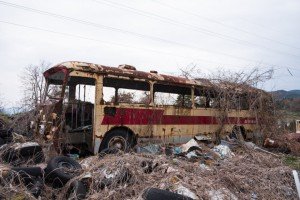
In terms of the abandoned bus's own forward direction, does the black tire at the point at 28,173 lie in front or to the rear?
in front

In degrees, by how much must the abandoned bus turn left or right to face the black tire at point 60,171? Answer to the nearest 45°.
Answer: approximately 45° to its left

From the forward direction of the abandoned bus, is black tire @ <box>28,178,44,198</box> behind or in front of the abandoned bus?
in front

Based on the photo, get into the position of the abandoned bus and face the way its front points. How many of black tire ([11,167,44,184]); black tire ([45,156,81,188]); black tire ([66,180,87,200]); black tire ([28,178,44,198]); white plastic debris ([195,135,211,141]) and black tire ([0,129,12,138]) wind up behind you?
1

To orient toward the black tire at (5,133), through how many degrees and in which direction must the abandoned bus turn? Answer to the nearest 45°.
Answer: approximately 45° to its right

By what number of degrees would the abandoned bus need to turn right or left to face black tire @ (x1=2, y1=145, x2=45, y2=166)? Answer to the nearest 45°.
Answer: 0° — it already faces it

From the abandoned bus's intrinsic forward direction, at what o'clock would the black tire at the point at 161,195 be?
The black tire is roughly at 10 o'clock from the abandoned bus.

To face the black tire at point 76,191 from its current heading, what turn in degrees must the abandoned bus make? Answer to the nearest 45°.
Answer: approximately 45° to its left

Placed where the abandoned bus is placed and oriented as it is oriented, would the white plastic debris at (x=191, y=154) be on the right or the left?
on its left

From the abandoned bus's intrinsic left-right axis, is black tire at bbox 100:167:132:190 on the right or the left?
on its left

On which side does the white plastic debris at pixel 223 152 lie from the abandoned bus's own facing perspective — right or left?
on its left

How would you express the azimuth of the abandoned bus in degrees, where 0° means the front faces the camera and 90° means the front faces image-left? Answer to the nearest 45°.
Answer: approximately 45°
